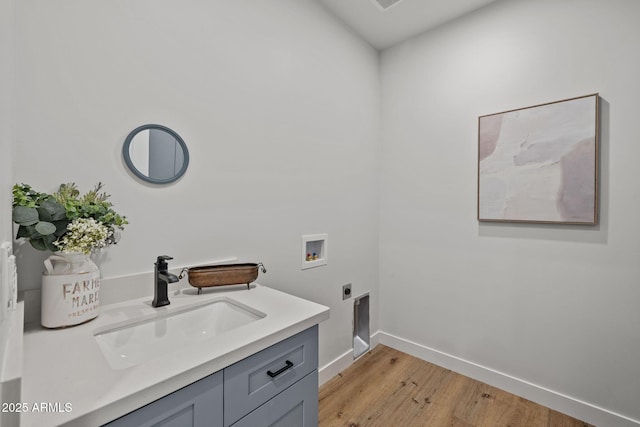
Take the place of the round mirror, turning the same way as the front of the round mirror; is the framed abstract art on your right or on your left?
on your left

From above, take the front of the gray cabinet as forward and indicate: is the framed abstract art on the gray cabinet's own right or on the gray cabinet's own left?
on the gray cabinet's own left

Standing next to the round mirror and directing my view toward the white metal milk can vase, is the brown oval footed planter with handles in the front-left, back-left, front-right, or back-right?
back-left

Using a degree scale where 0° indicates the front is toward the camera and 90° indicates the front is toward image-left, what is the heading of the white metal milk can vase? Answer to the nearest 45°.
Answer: approximately 315°

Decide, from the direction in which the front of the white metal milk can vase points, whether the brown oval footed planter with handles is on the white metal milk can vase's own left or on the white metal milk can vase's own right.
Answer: on the white metal milk can vase's own left

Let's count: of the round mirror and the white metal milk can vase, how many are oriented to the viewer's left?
0

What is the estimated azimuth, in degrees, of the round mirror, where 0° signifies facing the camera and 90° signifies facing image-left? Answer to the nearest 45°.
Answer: approximately 0°
